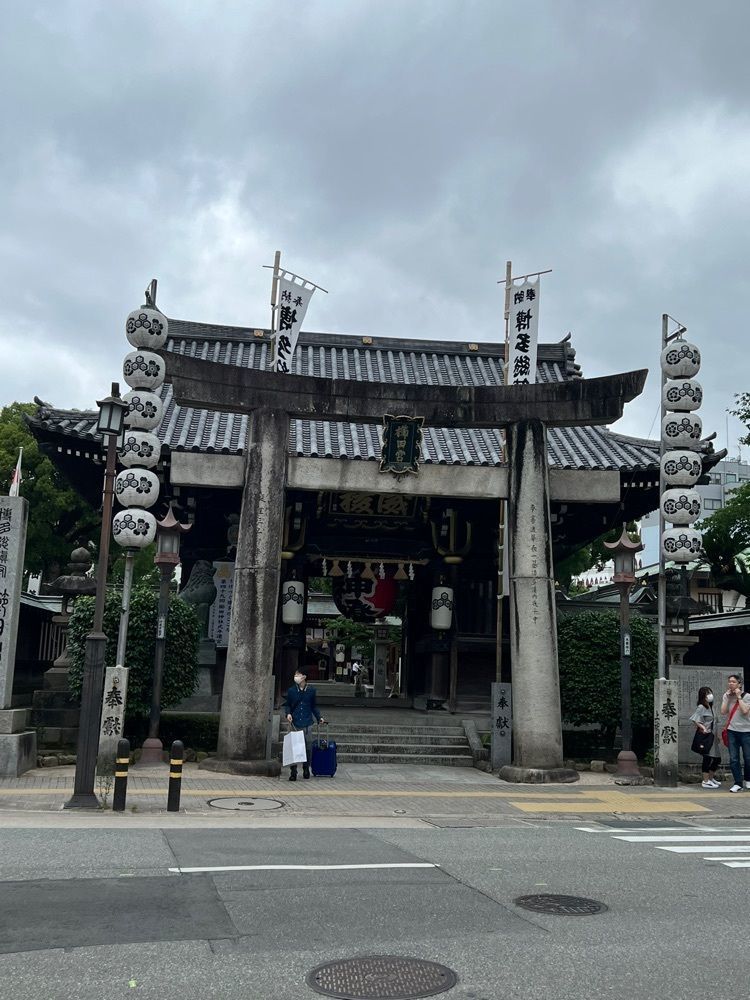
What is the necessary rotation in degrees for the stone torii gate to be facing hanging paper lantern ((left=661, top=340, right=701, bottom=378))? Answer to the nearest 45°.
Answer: approximately 90° to its left

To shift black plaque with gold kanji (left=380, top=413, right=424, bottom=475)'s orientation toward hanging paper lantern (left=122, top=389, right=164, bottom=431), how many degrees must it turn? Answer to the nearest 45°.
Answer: approximately 90° to its right

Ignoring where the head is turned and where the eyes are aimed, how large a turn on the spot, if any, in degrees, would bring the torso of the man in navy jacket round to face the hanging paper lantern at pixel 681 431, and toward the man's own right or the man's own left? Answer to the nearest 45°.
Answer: approximately 90° to the man's own left

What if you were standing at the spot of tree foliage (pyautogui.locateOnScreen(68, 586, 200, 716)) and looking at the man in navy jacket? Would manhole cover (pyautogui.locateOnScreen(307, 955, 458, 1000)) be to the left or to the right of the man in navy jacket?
right

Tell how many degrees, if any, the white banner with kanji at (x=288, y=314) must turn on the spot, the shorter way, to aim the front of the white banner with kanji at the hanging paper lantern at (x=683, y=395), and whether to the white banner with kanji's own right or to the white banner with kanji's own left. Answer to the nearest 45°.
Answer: approximately 45° to the white banner with kanji's own left

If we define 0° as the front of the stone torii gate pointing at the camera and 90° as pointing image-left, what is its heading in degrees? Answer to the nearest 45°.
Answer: approximately 0°

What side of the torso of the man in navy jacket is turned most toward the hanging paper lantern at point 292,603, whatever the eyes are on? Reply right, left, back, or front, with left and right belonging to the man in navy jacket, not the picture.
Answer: back

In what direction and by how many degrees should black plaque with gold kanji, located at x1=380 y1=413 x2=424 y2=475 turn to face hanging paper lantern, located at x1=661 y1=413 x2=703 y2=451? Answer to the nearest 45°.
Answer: approximately 90° to its left

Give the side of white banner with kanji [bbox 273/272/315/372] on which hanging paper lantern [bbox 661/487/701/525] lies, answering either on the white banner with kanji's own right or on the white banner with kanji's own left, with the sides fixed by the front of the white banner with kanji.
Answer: on the white banner with kanji's own left

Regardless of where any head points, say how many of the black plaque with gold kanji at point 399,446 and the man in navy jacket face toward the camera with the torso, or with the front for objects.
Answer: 2
